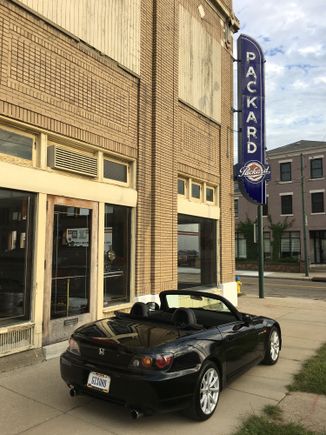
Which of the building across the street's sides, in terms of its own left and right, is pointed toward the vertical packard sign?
front

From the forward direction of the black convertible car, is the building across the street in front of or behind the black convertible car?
in front

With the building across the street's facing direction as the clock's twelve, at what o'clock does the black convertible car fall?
The black convertible car is roughly at 12 o'clock from the building across the street.

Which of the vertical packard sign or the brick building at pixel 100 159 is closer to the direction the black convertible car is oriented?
the vertical packard sign

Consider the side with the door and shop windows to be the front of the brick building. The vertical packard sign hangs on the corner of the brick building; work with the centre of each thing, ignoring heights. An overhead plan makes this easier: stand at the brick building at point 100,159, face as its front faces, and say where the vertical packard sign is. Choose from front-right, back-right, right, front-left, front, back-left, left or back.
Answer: left

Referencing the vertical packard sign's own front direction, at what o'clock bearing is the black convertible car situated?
The black convertible car is roughly at 12 o'clock from the vertical packard sign.

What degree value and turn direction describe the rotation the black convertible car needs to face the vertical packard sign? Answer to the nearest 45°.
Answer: approximately 45° to its left

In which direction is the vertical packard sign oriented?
toward the camera

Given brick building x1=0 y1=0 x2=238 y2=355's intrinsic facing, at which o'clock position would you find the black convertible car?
The black convertible car is roughly at 1 o'clock from the brick building.

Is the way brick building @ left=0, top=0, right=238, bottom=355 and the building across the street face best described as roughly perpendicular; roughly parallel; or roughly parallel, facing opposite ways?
roughly perpendicular

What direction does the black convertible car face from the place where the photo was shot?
facing away from the viewer and to the right of the viewer

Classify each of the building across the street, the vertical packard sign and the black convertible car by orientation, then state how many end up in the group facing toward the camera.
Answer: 2

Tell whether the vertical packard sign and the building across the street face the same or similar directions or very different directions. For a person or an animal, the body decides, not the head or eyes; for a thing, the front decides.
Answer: same or similar directions

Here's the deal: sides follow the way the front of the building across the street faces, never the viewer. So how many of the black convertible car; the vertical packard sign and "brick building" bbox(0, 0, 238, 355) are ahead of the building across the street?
3

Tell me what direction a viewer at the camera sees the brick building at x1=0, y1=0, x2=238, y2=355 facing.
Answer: facing the viewer and to the right of the viewer
